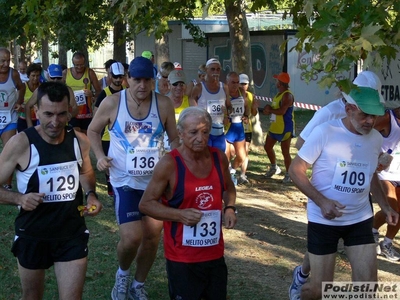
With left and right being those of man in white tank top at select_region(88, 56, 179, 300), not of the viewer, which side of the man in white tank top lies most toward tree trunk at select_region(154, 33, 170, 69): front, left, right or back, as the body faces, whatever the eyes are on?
back

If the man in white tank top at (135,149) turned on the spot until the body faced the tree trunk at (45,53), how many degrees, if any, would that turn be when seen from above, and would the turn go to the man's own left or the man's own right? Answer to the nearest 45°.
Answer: approximately 180°

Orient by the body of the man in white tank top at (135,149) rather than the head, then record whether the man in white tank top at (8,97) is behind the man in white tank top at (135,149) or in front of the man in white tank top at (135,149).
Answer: behind

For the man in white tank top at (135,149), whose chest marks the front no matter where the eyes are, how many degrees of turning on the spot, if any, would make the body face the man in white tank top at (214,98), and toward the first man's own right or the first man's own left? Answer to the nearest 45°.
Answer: approximately 180°

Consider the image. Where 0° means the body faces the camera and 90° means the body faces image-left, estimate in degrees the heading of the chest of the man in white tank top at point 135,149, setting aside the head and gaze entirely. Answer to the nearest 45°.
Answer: approximately 0°

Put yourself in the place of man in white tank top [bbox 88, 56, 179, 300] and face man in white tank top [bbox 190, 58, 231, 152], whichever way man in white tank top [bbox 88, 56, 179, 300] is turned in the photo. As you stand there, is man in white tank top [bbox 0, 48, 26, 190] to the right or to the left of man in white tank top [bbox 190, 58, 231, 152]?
left
